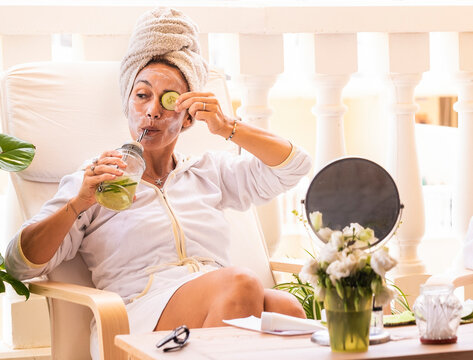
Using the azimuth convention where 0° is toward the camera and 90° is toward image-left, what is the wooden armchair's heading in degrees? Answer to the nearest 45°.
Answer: approximately 315°

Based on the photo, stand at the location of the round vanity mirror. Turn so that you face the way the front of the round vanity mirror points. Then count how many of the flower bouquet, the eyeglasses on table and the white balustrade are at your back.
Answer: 1

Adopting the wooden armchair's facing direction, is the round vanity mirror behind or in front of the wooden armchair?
in front

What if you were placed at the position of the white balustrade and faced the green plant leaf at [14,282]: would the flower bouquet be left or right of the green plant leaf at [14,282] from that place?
left

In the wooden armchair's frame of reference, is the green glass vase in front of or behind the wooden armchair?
in front
